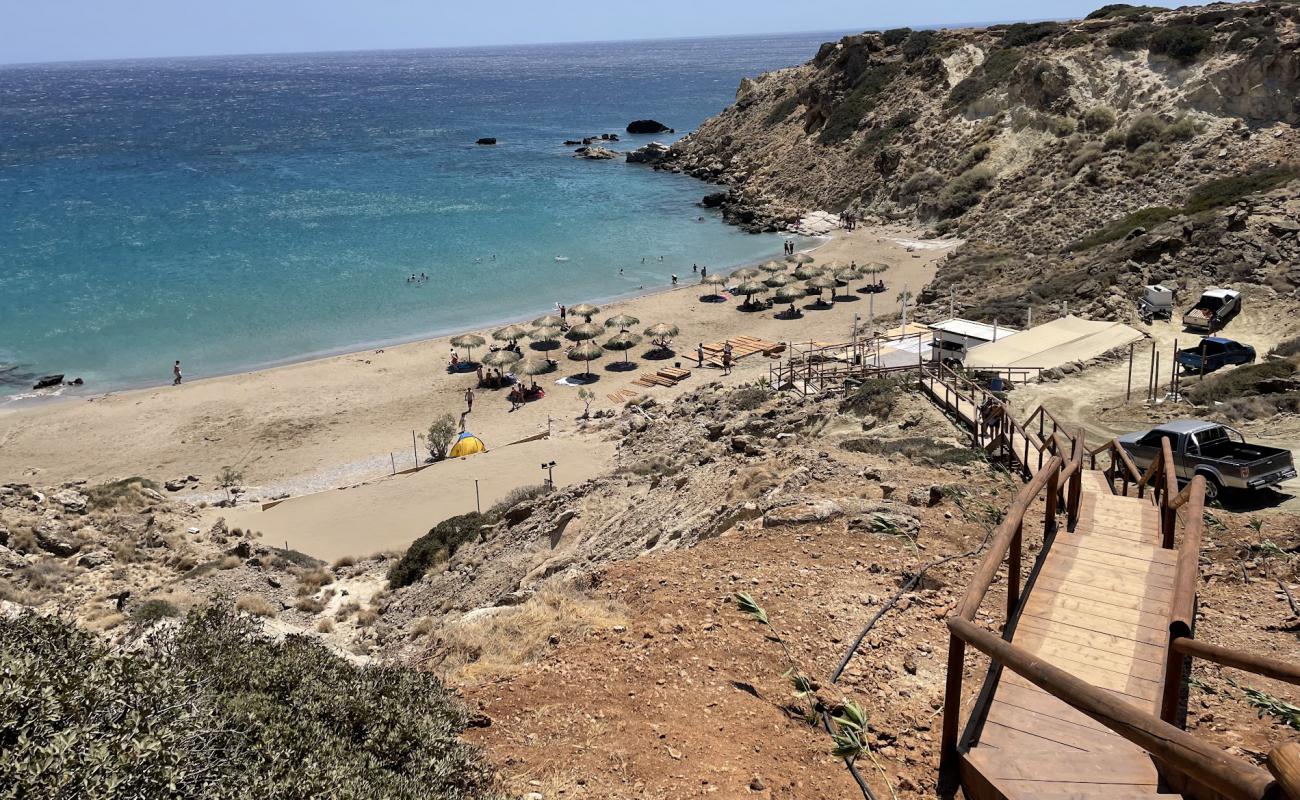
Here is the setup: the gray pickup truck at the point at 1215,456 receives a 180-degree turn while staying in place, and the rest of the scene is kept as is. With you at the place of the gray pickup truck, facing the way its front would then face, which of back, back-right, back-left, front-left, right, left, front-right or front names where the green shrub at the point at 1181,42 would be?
back-left

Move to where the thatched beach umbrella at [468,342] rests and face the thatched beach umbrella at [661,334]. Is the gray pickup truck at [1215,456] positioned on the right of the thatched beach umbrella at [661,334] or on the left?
right

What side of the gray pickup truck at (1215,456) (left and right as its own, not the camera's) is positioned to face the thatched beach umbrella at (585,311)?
front

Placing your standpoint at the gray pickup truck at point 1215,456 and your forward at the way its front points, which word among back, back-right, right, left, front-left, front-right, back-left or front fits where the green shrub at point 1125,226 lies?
front-right

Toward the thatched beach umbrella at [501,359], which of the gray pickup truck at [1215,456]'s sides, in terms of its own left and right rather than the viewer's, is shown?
front

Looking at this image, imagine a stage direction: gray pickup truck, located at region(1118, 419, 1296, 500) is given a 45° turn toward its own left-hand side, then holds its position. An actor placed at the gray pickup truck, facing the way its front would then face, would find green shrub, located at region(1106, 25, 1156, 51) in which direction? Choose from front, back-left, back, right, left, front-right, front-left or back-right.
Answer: right

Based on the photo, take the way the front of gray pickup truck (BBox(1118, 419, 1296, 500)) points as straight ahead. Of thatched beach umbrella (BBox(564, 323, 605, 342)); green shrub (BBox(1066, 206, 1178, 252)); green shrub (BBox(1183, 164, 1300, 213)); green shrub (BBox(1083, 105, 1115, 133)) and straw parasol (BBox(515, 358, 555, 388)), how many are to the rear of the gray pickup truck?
0

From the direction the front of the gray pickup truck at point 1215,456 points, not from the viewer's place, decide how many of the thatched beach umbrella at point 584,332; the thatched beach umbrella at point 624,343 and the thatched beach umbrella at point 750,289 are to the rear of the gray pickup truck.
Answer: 0

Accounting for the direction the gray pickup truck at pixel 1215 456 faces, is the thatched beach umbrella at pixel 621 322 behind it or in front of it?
in front

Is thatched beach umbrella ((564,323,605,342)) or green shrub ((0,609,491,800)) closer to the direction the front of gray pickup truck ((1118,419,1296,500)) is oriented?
the thatched beach umbrella

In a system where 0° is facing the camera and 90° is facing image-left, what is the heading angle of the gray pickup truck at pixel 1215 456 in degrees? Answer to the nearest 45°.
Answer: approximately 135°

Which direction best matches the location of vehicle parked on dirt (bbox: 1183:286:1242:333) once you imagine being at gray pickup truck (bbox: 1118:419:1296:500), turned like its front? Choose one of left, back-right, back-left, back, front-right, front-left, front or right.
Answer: front-right
